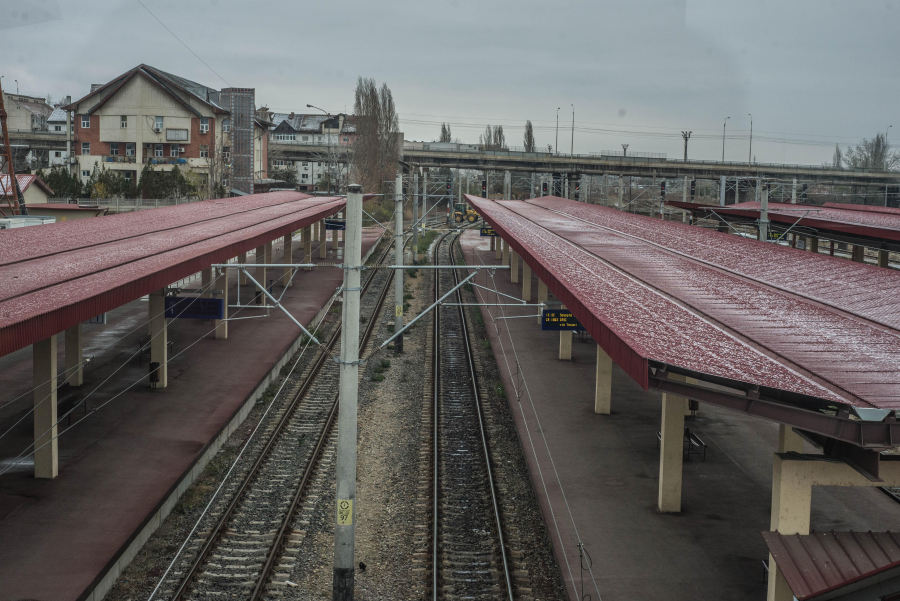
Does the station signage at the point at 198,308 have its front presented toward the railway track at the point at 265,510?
yes

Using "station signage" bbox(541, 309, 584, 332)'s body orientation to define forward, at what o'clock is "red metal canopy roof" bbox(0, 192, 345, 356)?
The red metal canopy roof is roughly at 2 o'clock from the station signage.

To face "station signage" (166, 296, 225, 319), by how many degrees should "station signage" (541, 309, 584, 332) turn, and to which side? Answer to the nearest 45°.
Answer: approximately 90° to its right

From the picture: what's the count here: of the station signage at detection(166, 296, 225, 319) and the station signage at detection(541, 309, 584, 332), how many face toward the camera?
2

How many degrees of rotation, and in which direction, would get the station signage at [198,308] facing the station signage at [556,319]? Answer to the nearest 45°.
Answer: approximately 90° to its left

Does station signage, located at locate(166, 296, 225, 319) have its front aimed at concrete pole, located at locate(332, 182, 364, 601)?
yes

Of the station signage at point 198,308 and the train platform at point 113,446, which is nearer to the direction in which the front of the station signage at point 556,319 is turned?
the train platform

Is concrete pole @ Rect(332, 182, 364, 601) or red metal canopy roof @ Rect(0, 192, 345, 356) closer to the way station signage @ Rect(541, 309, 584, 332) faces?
the concrete pole

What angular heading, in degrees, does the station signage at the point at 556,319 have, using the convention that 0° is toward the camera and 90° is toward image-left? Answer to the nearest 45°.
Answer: approximately 0°

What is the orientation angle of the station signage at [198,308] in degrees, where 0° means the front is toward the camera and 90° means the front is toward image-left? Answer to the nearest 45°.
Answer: approximately 0°

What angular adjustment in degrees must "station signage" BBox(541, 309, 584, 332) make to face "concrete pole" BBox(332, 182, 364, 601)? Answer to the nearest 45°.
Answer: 0° — it already faces it
